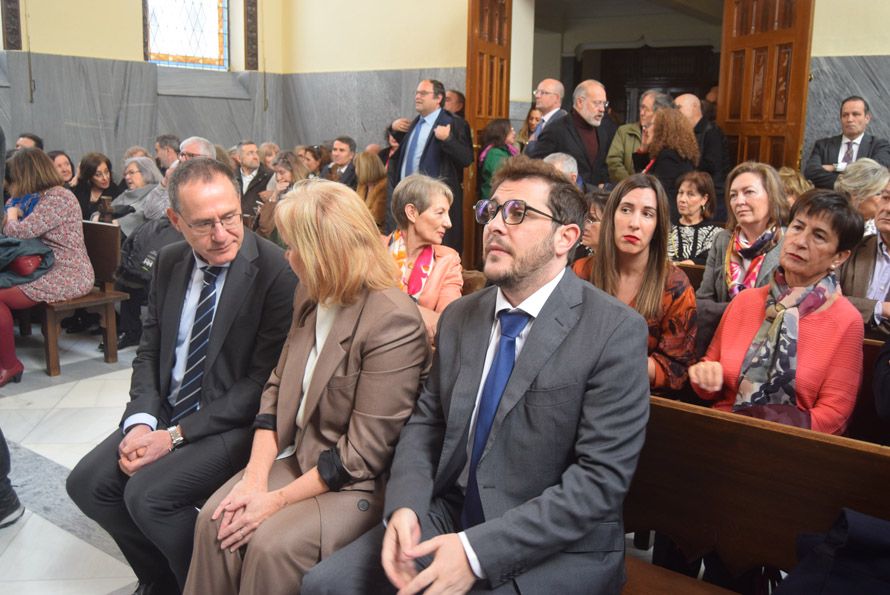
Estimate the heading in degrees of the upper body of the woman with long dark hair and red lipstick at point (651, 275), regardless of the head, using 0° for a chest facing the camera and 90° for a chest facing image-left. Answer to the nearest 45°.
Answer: approximately 45°

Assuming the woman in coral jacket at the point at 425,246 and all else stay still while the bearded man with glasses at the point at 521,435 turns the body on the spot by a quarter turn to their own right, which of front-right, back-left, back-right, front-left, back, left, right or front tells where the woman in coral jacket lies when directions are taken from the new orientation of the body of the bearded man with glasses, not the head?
front-right
